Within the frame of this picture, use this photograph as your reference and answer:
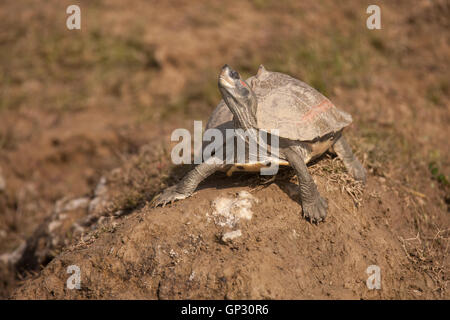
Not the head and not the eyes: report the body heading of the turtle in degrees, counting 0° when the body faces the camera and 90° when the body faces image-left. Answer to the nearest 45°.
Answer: approximately 45°
